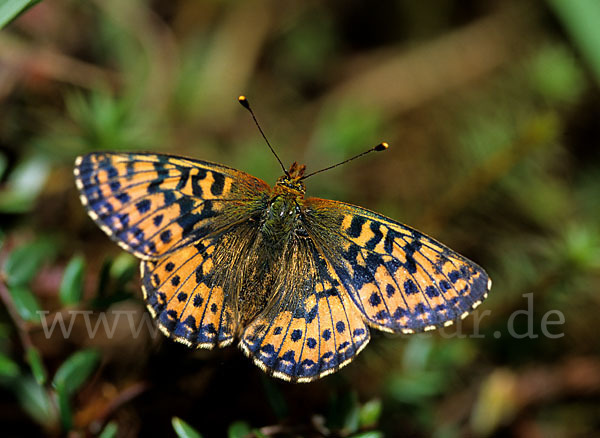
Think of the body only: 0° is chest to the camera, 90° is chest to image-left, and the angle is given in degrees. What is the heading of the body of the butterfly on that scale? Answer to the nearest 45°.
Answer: approximately 180°

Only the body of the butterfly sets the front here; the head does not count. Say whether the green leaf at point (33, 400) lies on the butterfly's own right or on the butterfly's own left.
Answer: on the butterfly's own left

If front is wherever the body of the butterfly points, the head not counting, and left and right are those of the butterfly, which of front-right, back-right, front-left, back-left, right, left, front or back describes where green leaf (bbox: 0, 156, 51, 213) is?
front-left
